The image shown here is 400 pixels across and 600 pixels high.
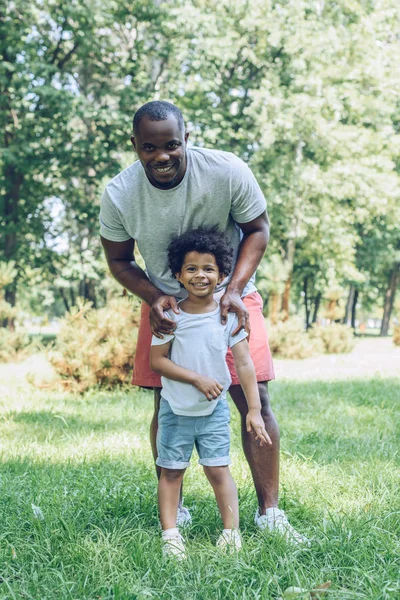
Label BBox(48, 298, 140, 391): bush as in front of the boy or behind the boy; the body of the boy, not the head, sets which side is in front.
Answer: behind

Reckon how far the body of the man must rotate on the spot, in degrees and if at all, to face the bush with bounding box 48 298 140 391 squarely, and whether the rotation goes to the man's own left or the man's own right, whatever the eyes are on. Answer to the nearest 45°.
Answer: approximately 180°

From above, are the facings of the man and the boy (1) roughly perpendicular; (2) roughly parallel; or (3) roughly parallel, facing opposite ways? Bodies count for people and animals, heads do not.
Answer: roughly parallel

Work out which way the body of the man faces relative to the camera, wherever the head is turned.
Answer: toward the camera

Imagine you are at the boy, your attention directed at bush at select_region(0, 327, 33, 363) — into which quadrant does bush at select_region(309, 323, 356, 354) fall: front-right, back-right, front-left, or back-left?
front-right

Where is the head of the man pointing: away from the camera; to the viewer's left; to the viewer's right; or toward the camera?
toward the camera

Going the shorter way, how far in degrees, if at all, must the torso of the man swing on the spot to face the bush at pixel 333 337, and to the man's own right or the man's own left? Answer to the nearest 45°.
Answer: approximately 180°

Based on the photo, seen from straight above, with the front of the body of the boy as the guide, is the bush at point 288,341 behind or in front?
behind

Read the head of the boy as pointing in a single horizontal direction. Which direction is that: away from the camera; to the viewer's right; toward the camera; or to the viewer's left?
toward the camera

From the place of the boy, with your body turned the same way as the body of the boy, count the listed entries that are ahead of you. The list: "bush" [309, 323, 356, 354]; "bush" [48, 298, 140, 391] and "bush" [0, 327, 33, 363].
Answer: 0

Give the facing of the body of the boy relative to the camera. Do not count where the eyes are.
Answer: toward the camera

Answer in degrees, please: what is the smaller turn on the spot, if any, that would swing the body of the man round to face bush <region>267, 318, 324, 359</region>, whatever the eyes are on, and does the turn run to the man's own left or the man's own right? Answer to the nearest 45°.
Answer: approximately 180°

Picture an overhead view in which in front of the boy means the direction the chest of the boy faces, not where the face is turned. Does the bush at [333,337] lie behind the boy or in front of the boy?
behind
